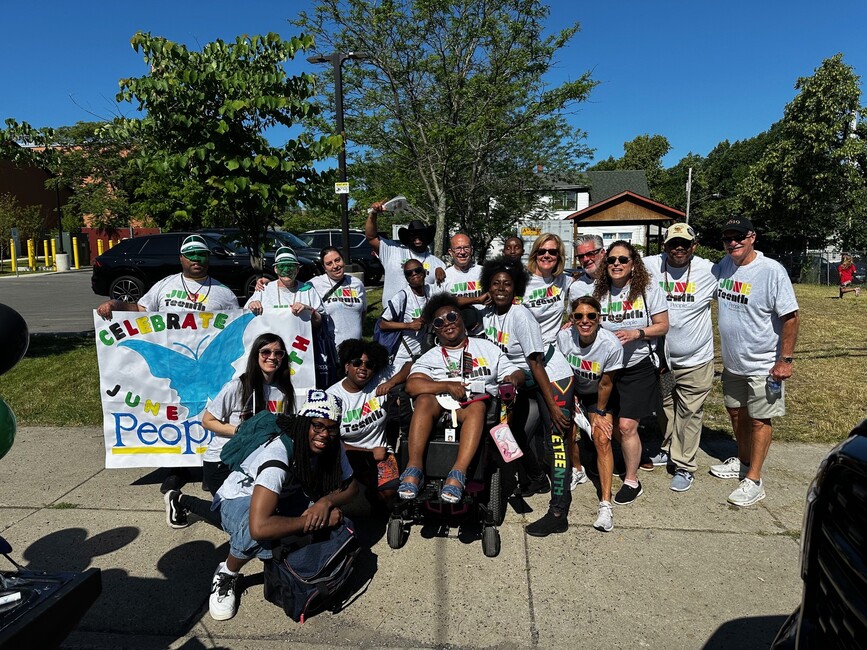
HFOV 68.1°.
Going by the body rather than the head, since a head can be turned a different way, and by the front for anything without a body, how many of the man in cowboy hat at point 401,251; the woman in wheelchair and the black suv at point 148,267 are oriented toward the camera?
2

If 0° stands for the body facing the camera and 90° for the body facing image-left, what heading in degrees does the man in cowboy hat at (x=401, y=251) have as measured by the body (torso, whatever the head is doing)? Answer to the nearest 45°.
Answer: approximately 0°

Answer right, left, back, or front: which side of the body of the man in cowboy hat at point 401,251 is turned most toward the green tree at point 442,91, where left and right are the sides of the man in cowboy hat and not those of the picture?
back

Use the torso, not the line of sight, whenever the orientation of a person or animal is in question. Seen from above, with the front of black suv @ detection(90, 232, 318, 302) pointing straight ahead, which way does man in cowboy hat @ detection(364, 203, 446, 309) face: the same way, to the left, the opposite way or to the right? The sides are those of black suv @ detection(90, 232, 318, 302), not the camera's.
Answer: to the right

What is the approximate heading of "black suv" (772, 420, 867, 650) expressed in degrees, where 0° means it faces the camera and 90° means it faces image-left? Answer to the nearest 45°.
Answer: approximately 45°

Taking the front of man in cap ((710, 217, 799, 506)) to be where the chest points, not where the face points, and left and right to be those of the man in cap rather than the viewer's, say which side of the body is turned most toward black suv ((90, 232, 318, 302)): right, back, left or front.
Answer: right

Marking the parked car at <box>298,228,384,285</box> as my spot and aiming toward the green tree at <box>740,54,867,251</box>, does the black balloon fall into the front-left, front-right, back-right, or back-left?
back-right

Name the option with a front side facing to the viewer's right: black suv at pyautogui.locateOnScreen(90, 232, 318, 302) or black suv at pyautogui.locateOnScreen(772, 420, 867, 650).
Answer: black suv at pyautogui.locateOnScreen(90, 232, 318, 302)

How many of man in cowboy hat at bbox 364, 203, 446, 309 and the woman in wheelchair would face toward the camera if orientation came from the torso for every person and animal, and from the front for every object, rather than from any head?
2

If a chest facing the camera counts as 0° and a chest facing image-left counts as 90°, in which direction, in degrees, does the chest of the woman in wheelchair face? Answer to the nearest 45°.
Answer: approximately 0°

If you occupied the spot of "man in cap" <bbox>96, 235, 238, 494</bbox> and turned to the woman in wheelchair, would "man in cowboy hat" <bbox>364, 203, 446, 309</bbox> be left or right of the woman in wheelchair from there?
left

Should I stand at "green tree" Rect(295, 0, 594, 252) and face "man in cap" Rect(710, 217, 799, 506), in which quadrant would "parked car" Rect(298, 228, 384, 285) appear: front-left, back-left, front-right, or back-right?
back-right
